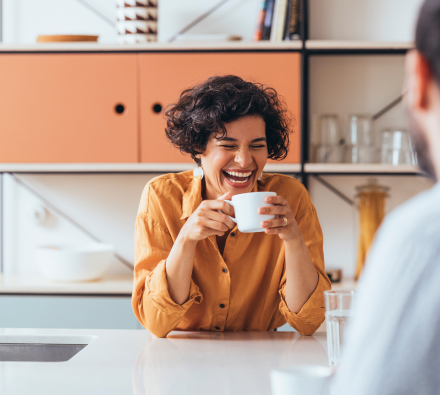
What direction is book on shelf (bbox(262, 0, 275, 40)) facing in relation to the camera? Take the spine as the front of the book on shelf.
toward the camera

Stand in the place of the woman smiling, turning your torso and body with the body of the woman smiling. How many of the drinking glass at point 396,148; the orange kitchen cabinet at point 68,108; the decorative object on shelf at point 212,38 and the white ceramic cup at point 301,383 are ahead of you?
1

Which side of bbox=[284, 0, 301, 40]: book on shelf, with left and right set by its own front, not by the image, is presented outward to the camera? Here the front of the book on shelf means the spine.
front

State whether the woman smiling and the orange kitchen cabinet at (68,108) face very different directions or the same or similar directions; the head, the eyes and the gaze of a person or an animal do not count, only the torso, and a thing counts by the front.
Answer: same or similar directions

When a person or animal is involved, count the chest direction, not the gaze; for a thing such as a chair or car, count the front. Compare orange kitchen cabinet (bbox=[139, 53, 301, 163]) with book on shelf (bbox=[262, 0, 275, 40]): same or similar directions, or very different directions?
same or similar directions

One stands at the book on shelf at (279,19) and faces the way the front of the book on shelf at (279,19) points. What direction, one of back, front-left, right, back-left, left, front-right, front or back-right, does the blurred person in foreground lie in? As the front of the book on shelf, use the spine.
front

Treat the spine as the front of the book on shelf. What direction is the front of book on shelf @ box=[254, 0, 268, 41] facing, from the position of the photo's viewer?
facing the viewer

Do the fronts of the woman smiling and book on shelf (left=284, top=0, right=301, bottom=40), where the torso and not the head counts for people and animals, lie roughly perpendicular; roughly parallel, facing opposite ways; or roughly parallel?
roughly parallel

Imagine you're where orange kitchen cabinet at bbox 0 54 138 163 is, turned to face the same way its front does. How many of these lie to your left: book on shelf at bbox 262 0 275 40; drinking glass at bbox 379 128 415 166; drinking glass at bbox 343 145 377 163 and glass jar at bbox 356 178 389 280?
4

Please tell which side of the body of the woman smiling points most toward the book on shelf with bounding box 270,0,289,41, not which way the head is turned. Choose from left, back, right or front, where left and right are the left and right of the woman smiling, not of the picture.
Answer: back
